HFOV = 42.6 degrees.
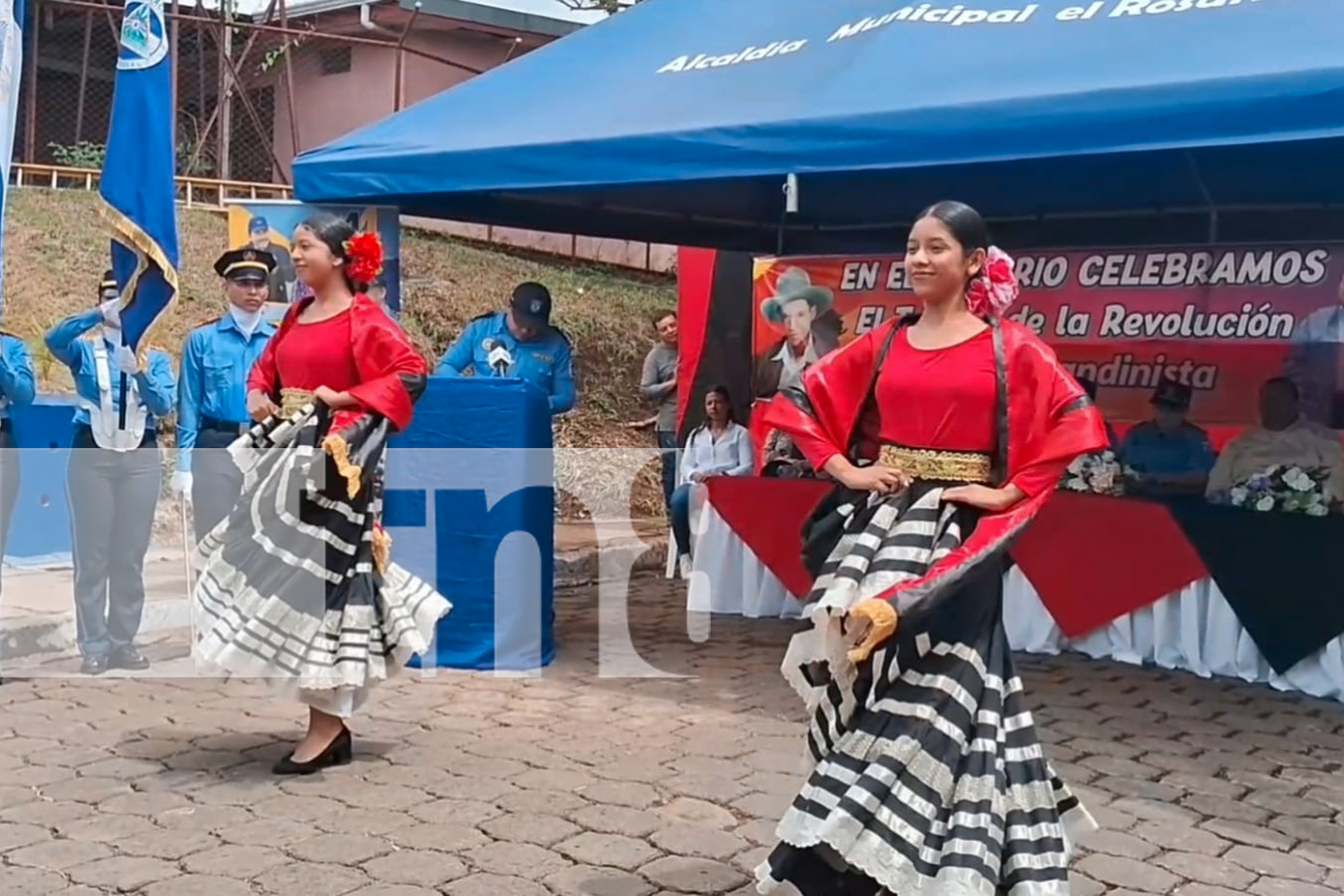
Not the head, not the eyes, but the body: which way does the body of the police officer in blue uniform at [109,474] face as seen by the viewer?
toward the camera

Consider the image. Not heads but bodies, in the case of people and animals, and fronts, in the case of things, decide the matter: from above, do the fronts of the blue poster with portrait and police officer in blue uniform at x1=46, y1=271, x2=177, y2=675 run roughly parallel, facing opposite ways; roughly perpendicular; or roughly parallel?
roughly parallel

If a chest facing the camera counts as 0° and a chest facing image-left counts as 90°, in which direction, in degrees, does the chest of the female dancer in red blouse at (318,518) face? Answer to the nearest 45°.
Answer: approximately 45°

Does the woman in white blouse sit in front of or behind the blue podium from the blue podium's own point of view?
behind

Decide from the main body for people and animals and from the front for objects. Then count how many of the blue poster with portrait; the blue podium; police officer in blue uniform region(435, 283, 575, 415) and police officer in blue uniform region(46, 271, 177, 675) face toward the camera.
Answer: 4

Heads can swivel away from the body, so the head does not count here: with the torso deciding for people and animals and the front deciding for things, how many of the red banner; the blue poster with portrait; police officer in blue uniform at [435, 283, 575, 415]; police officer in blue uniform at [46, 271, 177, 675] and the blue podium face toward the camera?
5

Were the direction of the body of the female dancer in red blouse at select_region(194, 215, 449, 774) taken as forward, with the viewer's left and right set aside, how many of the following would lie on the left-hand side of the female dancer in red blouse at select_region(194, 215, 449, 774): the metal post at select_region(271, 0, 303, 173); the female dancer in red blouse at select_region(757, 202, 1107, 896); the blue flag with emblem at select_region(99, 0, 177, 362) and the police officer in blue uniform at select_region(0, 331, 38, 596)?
1

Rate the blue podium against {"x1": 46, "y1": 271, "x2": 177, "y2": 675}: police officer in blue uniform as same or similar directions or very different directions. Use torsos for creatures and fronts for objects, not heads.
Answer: same or similar directions

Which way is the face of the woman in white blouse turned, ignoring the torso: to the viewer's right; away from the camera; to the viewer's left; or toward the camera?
toward the camera

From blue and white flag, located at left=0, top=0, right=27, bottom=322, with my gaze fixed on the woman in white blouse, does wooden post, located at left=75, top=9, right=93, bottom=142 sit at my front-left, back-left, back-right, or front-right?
front-left

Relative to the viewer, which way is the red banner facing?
toward the camera

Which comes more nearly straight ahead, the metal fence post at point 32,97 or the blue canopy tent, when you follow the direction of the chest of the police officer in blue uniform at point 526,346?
the blue canopy tent

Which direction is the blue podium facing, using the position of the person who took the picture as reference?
facing the viewer

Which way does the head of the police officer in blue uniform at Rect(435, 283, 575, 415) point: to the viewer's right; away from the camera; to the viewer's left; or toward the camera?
toward the camera

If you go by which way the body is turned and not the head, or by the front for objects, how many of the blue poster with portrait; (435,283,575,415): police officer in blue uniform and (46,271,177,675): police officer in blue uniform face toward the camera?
3

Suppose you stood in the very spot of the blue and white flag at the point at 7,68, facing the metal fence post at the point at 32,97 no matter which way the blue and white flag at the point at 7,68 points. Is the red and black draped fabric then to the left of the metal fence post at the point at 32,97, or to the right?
right

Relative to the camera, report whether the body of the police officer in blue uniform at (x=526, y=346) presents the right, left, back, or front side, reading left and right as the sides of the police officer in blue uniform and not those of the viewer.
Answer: front

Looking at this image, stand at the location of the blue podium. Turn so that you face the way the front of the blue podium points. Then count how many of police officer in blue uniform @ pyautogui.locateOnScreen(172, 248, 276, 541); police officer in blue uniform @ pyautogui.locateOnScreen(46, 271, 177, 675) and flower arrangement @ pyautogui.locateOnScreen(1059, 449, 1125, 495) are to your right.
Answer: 2
